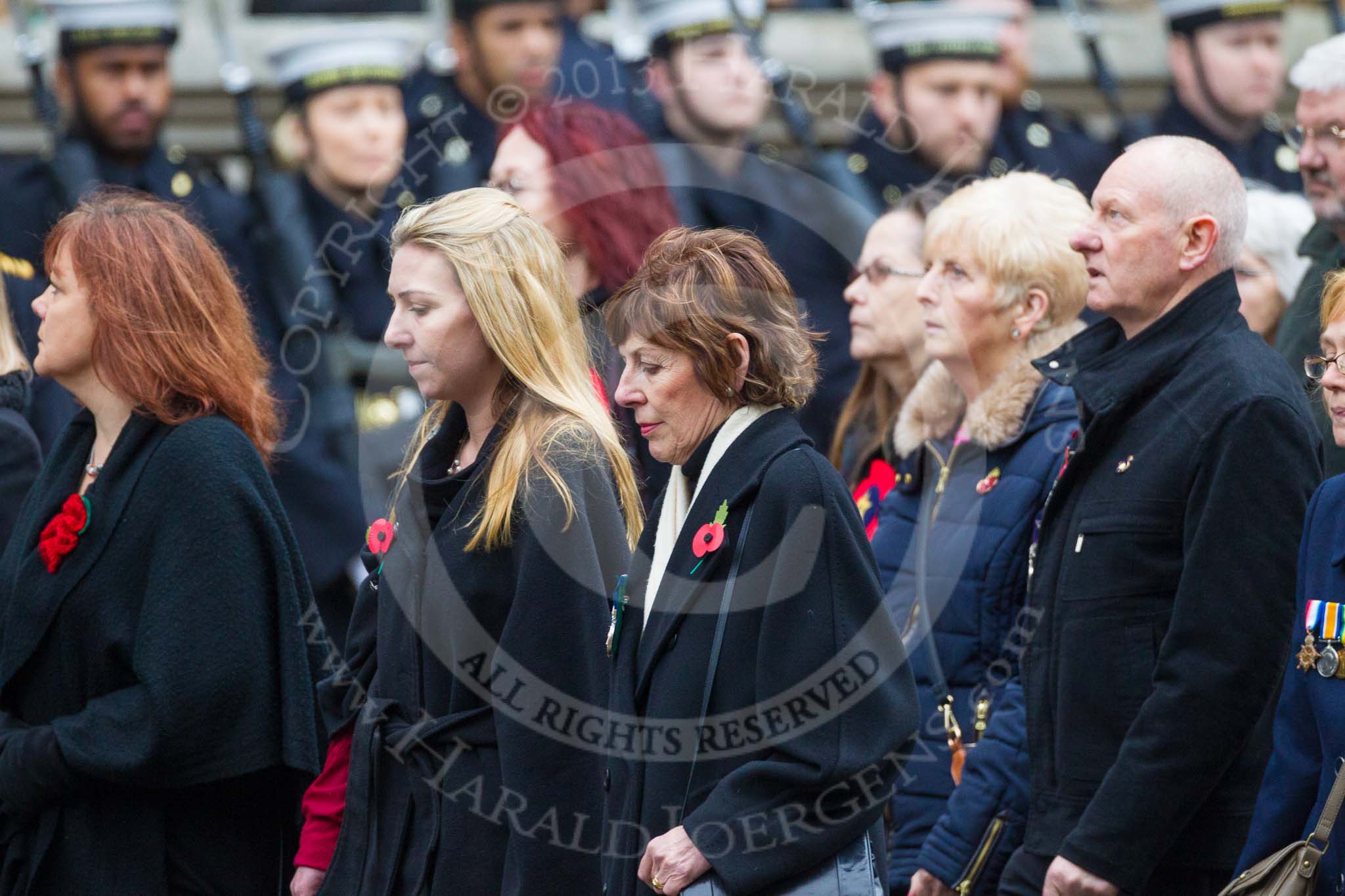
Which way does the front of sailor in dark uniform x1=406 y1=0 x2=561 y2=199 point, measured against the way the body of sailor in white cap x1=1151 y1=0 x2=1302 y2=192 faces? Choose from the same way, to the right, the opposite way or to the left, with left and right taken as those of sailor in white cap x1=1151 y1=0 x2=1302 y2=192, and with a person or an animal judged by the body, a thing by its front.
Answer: the same way

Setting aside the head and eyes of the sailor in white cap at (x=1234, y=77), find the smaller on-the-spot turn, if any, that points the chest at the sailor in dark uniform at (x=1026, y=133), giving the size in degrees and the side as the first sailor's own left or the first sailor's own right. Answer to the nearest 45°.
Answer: approximately 135° to the first sailor's own right

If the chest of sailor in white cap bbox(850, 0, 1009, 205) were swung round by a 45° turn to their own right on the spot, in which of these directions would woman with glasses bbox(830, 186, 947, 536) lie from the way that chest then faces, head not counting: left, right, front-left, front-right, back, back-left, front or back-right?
front

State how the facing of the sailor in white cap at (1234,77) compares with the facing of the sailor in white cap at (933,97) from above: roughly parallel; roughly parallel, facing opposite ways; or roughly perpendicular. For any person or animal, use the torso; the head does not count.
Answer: roughly parallel

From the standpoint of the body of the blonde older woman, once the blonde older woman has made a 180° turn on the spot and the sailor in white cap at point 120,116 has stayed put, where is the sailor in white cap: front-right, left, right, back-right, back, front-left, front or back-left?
left

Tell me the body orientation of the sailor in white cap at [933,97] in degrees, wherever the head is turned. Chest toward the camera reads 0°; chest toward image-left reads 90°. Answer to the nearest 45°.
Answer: approximately 315°

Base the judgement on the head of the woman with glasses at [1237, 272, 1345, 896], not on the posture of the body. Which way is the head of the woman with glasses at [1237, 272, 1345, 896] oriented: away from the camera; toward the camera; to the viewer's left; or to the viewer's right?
to the viewer's left

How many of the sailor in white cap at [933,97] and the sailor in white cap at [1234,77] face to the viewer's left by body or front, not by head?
0

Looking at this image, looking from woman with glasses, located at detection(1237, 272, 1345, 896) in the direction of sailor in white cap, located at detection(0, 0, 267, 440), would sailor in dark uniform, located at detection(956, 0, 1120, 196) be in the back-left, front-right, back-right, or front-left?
front-right

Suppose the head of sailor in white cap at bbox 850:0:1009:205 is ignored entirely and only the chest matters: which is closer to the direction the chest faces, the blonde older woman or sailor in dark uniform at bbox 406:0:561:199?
the blonde older woman

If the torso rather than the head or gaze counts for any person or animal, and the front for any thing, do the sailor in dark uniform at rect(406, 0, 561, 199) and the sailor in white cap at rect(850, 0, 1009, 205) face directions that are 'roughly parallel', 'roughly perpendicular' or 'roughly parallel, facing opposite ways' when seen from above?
roughly parallel

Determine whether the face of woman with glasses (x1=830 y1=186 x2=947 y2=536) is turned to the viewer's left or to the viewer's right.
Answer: to the viewer's left

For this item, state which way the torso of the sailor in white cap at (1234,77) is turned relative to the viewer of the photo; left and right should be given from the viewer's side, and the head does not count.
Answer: facing the viewer and to the right of the viewer

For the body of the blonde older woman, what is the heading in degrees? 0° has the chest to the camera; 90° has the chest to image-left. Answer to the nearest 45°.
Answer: approximately 45°

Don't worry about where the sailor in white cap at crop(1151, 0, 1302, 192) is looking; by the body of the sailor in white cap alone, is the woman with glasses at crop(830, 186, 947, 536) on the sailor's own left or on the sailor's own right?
on the sailor's own right

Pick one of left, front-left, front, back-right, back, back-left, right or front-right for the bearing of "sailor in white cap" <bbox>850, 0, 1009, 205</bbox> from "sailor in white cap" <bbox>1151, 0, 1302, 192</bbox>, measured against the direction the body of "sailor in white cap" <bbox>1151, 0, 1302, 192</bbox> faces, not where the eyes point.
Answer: right

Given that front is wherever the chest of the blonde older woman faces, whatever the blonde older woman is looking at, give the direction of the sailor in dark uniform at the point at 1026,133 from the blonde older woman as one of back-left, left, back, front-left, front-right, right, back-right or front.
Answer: back-right
